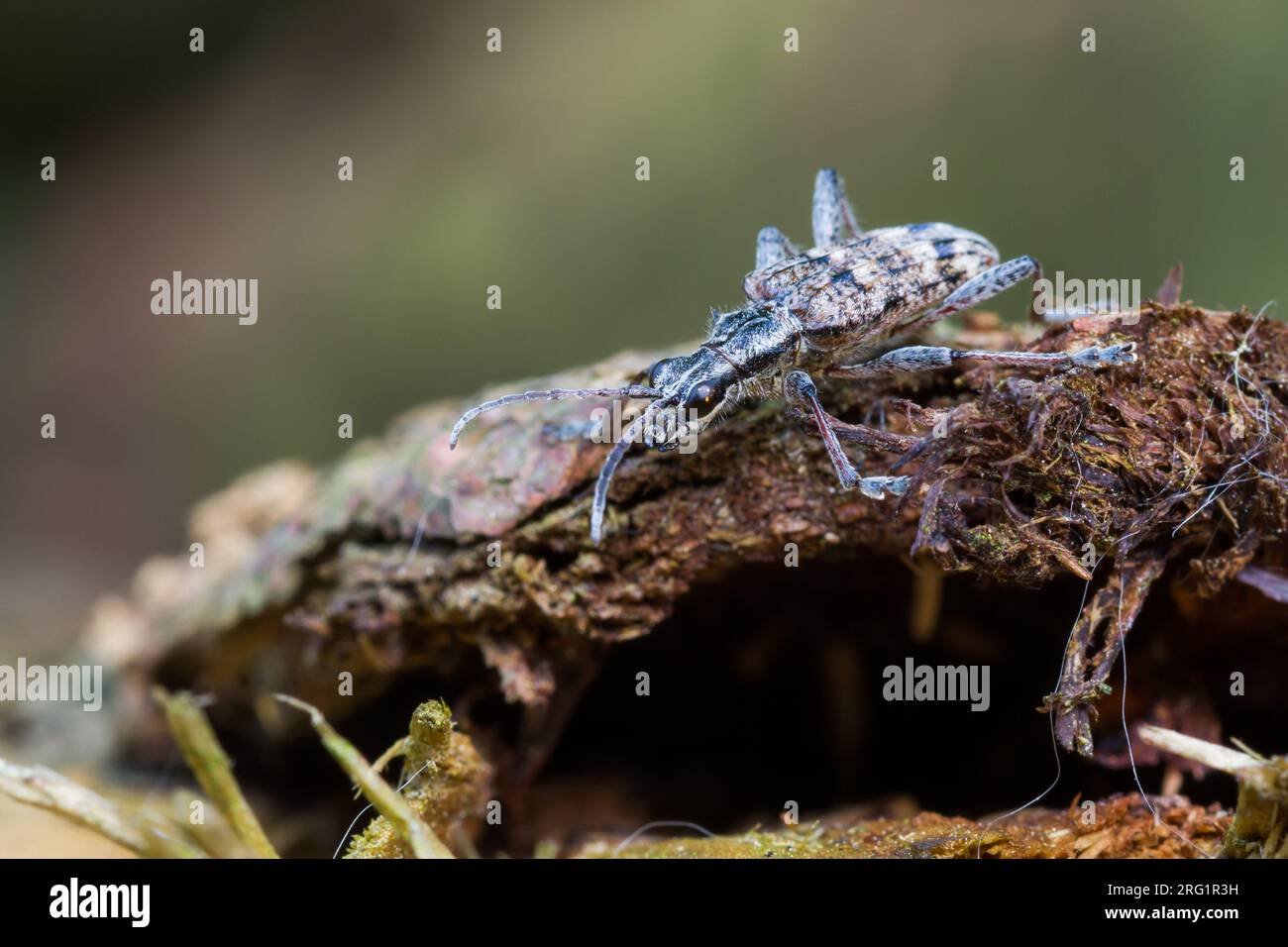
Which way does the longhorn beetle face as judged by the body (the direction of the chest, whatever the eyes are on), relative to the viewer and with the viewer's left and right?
facing the viewer and to the left of the viewer
